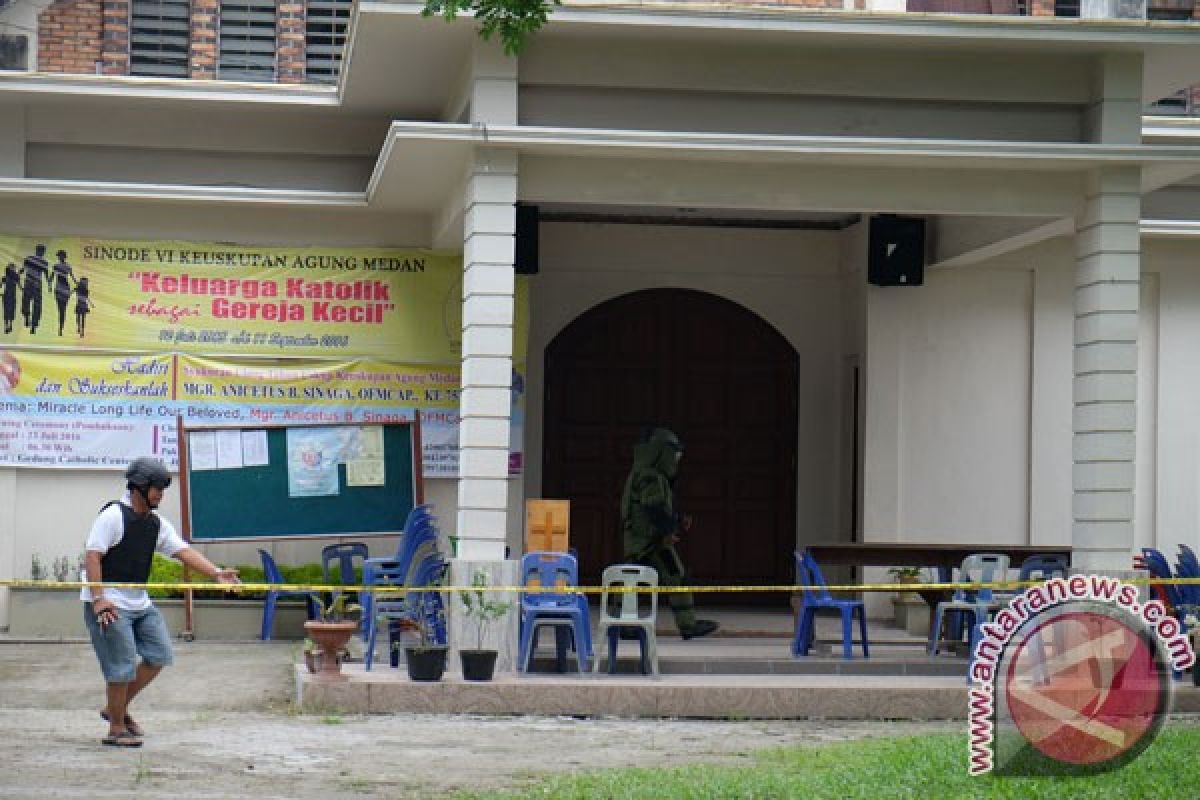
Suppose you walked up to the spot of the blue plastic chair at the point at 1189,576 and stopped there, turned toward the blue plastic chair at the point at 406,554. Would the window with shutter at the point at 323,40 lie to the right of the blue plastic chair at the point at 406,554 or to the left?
right

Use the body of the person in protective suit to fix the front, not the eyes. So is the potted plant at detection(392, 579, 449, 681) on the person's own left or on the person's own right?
on the person's own right

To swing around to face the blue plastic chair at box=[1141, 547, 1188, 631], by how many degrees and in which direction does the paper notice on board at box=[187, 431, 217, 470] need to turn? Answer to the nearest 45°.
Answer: approximately 90° to its left

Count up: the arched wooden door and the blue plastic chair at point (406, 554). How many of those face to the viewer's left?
1

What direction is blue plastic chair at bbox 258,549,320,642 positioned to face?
to the viewer's right

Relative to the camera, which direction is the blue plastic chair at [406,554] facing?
to the viewer's left

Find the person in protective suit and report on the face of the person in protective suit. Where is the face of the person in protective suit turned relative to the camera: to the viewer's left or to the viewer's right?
to the viewer's right

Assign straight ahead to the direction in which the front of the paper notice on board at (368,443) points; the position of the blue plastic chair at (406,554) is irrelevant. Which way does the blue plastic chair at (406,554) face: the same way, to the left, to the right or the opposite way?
to the right

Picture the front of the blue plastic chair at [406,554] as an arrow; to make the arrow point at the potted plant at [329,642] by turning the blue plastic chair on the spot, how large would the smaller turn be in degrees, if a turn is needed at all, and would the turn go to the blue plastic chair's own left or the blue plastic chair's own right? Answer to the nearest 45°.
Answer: approximately 90° to the blue plastic chair's own left
